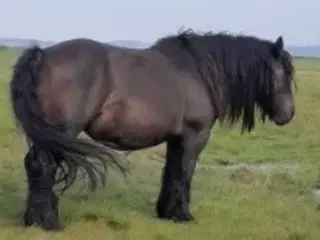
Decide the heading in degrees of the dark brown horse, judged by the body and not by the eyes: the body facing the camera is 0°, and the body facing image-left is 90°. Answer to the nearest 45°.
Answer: approximately 270°
